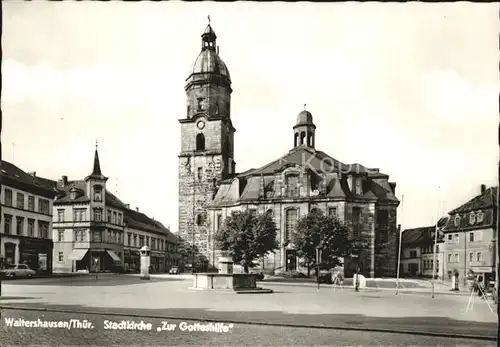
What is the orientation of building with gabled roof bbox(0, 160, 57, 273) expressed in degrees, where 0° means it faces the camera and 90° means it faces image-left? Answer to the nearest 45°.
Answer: approximately 315°

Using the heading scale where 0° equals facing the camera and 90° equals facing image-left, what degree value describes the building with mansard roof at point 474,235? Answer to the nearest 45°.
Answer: approximately 45°

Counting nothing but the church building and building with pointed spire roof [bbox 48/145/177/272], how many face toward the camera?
2

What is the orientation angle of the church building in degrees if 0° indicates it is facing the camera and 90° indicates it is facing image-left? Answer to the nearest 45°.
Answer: approximately 0°

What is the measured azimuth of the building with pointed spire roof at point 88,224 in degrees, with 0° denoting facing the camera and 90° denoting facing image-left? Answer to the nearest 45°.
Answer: approximately 0°
